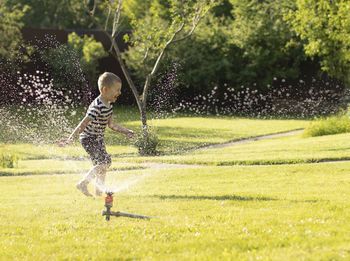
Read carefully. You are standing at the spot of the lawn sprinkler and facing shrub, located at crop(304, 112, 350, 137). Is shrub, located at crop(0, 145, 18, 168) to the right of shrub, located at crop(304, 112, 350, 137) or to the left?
left

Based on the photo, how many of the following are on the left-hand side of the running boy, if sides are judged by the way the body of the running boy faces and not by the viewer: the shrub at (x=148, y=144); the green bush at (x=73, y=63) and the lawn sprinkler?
2

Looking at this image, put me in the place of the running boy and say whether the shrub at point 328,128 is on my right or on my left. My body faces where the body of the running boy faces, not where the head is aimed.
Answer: on my left

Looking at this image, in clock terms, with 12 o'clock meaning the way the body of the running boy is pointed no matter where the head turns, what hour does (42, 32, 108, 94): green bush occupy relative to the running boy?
The green bush is roughly at 9 o'clock from the running boy.

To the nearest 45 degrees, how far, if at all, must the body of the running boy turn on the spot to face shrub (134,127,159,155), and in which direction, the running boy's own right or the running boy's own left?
approximately 90° to the running boy's own left

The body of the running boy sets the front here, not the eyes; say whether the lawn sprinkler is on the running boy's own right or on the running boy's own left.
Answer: on the running boy's own right

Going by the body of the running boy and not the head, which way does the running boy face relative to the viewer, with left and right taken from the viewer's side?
facing to the right of the viewer

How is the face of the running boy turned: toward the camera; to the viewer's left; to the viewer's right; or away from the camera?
to the viewer's right

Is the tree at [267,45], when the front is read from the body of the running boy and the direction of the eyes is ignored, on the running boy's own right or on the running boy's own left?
on the running boy's own left
